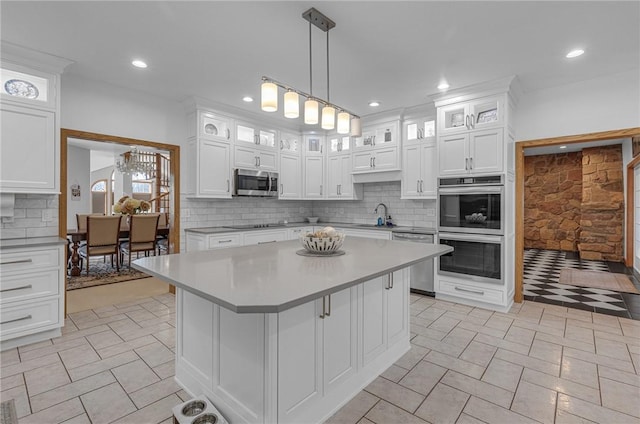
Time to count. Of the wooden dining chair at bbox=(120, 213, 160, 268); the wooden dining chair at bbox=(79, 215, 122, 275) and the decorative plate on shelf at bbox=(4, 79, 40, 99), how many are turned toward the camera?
1

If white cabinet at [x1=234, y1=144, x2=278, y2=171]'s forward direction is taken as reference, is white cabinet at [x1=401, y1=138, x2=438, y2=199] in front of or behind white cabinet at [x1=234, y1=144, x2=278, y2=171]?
in front

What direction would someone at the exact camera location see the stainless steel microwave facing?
facing the viewer and to the right of the viewer

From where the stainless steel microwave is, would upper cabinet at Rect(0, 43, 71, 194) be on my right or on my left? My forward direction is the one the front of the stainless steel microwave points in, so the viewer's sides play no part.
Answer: on my right

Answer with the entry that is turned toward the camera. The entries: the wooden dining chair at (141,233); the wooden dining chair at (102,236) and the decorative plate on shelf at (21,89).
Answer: the decorative plate on shelf

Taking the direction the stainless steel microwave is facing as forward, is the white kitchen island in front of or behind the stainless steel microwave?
in front

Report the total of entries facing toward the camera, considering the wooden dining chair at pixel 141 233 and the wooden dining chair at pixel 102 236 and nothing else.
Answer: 0

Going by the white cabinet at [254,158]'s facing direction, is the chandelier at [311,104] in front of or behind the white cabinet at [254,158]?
in front

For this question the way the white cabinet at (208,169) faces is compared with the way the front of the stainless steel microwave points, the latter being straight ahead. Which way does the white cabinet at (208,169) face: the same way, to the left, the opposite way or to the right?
the same way

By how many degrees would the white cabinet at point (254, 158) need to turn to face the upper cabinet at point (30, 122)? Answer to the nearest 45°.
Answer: approximately 90° to its right

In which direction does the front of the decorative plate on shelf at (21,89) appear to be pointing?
toward the camera
